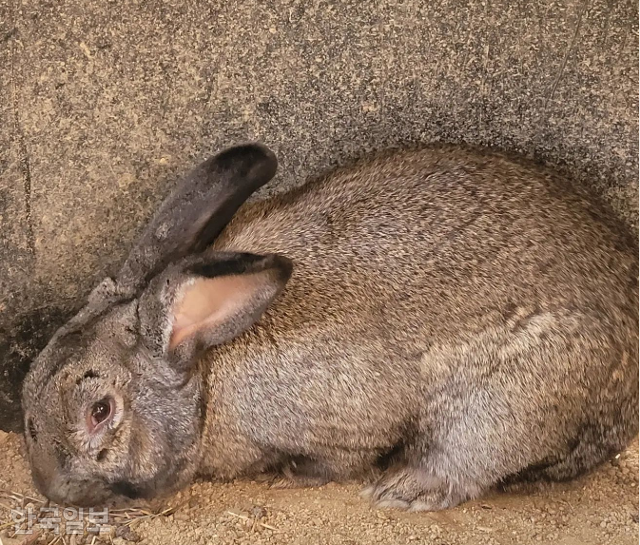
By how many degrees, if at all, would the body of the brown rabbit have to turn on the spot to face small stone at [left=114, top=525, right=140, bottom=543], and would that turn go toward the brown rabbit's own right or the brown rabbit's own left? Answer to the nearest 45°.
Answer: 0° — it already faces it

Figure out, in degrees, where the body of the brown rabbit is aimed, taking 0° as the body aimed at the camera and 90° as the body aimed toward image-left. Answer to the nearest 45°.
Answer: approximately 90°
